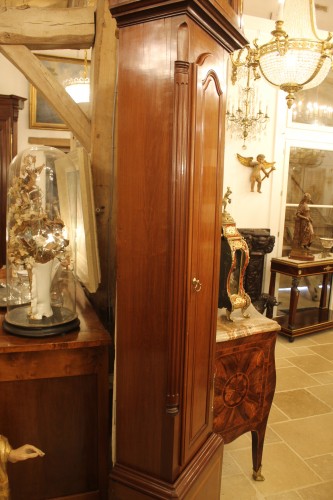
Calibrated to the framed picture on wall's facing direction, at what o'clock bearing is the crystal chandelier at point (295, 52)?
The crystal chandelier is roughly at 11 o'clock from the framed picture on wall.

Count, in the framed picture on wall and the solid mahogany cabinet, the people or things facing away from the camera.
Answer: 0

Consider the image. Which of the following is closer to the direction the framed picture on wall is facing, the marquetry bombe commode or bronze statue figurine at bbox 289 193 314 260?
the marquetry bombe commode

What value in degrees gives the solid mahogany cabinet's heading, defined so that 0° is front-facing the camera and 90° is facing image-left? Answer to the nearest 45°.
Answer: approximately 315°

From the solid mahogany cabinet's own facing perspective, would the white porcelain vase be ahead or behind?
behind

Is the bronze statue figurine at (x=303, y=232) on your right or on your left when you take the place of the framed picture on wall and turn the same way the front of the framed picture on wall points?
on your left

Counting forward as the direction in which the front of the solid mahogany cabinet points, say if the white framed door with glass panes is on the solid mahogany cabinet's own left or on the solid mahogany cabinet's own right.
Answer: on the solid mahogany cabinet's own left

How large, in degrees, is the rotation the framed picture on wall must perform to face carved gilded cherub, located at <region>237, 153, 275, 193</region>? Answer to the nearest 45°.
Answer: approximately 90° to its left

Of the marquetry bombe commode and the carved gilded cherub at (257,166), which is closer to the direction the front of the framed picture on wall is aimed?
the marquetry bombe commode

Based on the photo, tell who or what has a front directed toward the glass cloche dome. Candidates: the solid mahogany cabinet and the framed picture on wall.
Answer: the framed picture on wall

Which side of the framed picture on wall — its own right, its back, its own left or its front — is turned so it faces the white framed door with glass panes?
left
